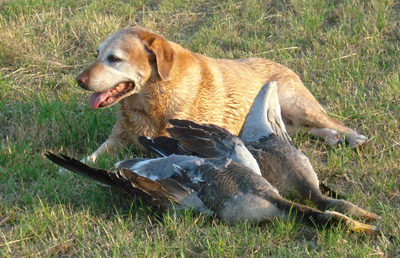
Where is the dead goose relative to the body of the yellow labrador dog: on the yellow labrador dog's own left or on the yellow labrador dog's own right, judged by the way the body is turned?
on the yellow labrador dog's own left

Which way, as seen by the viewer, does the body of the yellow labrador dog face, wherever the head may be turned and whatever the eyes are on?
to the viewer's left
